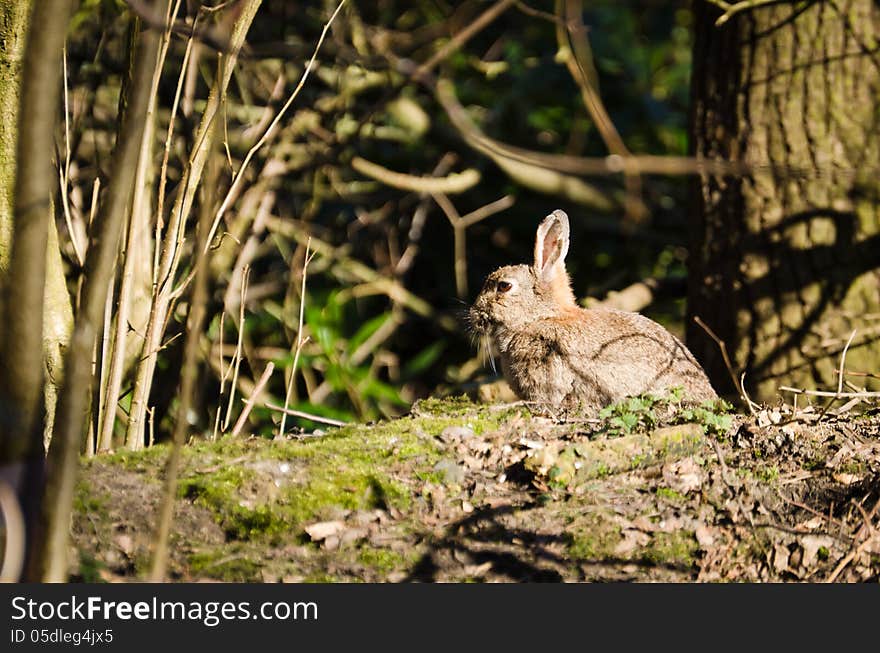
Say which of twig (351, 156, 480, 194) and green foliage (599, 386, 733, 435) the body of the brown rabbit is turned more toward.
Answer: the twig

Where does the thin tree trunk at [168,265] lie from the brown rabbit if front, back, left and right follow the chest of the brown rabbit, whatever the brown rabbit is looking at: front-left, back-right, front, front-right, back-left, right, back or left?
front-left

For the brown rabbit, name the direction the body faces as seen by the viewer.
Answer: to the viewer's left

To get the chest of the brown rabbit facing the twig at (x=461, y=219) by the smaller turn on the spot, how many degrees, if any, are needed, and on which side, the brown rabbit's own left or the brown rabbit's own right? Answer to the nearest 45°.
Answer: approximately 90° to the brown rabbit's own right

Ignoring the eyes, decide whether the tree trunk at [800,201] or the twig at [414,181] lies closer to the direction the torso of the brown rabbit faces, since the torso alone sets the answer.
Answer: the twig
